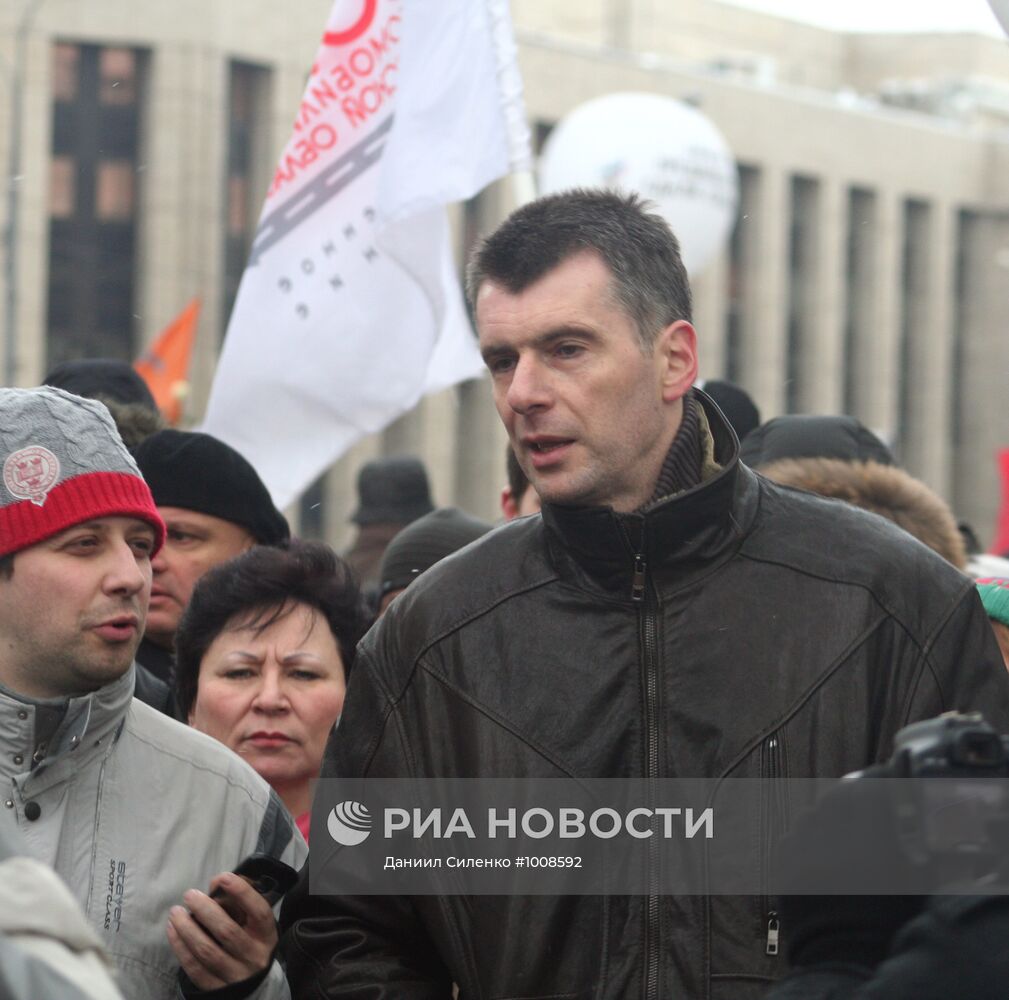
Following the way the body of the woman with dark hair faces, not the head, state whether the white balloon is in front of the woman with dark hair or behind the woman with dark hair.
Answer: behind

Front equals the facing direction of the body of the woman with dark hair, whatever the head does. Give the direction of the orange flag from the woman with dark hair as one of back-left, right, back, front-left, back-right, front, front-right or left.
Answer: back

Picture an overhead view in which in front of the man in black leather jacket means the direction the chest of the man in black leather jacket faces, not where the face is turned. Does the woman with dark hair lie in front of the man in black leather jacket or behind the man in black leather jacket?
behind

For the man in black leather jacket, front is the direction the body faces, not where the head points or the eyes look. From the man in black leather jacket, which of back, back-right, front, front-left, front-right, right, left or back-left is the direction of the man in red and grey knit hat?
right

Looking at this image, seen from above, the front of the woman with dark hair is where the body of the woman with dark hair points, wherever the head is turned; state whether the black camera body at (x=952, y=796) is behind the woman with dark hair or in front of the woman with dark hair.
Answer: in front

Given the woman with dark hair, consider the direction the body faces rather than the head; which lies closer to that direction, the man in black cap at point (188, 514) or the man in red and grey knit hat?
the man in red and grey knit hat

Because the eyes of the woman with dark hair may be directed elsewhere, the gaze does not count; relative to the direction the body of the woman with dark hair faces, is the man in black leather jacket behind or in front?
in front

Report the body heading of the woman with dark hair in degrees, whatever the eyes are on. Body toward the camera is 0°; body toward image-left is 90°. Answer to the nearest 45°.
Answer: approximately 0°

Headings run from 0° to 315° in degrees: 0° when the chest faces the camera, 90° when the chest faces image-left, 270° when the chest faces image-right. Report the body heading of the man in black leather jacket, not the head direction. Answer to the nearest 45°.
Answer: approximately 0°

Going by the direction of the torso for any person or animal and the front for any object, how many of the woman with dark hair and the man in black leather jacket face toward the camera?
2

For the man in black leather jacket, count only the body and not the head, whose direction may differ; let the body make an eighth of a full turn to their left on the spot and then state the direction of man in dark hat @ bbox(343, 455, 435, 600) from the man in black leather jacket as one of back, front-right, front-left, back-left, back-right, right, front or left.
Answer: back-left
